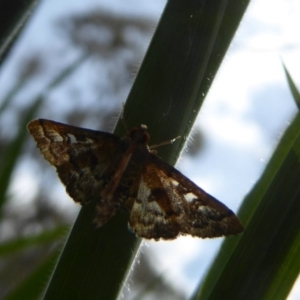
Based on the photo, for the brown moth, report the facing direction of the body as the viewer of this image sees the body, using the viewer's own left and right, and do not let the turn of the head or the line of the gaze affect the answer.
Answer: facing away from the viewer and to the right of the viewer
